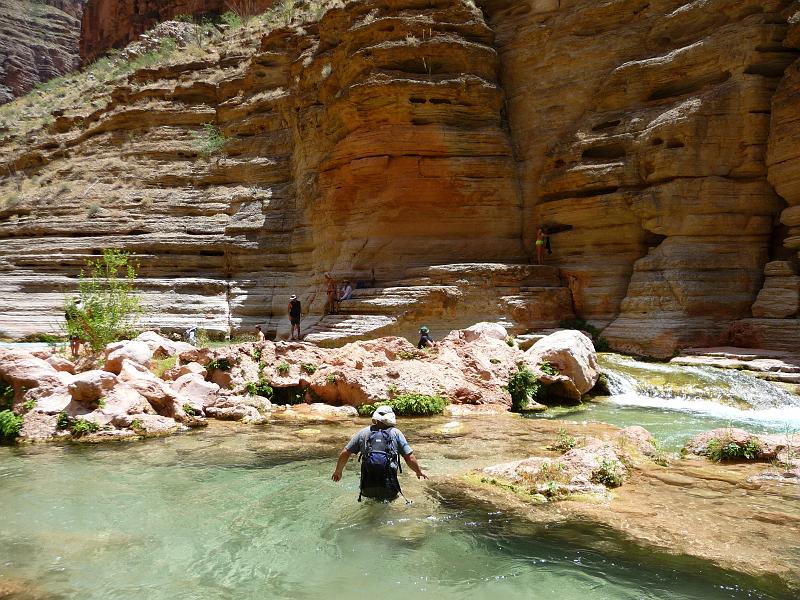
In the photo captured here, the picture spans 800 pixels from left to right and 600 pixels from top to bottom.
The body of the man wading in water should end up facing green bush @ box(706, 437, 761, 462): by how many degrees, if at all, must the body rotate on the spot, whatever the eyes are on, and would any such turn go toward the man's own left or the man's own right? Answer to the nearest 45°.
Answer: approximately 90° to the man's own right

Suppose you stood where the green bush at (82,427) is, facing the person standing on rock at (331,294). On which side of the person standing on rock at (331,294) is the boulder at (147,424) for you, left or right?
right

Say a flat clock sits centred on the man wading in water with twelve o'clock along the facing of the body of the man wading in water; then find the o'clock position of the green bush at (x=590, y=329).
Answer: The green bush is roughly at 1 o'clock from the man wading in water.

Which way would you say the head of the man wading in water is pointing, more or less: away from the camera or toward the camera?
away from the camera

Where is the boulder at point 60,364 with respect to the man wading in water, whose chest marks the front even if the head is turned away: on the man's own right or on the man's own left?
on the man's own left

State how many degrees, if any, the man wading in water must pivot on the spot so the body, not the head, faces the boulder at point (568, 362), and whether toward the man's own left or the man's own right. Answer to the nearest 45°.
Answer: approximately 45° to the man's own right

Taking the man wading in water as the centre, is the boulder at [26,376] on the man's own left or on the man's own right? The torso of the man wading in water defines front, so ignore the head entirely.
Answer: on the man's own left

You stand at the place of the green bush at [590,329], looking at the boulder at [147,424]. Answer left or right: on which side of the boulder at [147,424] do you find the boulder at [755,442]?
left

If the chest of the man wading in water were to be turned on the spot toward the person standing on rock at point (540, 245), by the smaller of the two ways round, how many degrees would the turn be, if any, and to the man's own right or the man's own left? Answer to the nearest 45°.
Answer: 0° — they already face them

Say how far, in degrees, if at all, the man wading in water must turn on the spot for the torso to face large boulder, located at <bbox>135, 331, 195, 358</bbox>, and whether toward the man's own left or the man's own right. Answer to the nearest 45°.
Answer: approximately 45° to the man's own left

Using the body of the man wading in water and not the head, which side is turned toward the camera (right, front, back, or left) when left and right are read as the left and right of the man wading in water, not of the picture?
back

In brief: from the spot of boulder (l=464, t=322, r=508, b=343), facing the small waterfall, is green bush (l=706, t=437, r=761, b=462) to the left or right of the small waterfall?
right

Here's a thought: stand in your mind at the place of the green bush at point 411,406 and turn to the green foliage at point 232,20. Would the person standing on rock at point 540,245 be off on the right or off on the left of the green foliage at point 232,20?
right

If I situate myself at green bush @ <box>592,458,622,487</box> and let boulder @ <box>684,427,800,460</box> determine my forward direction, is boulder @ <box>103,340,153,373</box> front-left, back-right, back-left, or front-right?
back-left
